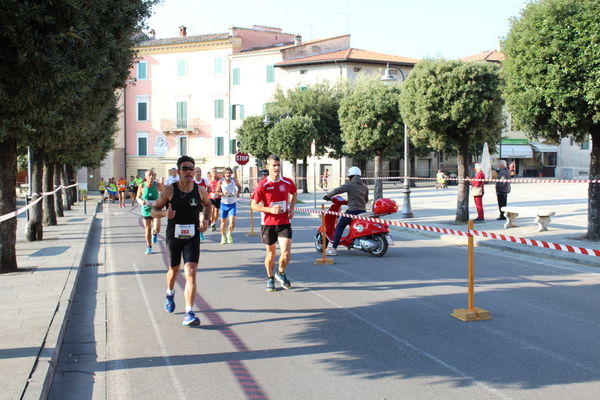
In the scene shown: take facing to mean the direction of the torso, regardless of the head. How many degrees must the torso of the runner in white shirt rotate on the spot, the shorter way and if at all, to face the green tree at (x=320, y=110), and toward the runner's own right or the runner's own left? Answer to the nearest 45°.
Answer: approximately 180°

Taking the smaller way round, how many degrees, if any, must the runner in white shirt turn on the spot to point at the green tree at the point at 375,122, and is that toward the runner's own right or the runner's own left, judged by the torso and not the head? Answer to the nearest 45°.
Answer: approximately 135° to the runner's own left

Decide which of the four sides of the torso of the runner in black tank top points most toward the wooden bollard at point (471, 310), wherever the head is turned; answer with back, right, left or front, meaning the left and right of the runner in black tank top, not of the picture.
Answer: left

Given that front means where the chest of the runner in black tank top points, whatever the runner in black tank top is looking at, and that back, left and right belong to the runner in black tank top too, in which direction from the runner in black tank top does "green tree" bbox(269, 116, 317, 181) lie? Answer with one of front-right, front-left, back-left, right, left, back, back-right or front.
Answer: back

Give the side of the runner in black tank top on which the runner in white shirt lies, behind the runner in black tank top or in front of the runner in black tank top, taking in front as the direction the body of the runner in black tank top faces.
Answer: behind

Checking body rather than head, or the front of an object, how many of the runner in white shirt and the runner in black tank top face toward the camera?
2
